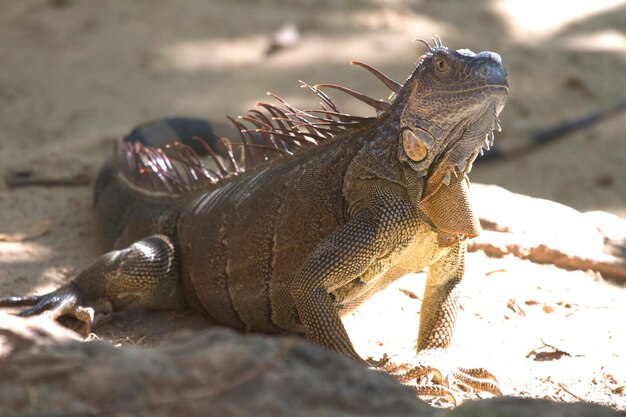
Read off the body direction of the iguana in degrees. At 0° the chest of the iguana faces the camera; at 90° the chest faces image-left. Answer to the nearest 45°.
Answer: approximately 315°
